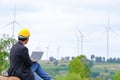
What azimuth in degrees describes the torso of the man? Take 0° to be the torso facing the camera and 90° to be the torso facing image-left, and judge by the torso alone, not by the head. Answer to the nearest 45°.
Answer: approximately 225°
